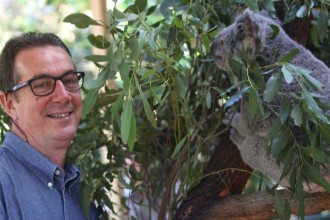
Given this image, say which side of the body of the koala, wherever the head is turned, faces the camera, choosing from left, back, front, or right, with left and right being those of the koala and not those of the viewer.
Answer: left

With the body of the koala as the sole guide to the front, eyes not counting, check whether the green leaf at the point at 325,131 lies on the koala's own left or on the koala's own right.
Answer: on the koala's own left

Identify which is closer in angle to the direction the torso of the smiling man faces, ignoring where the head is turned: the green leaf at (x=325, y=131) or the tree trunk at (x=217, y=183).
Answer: the green leaf

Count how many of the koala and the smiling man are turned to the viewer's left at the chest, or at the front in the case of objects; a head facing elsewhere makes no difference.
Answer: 1

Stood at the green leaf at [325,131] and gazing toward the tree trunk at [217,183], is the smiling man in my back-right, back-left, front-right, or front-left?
front-left

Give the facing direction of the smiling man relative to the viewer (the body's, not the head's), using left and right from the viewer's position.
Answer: facing the viewer and to the right of the viewer

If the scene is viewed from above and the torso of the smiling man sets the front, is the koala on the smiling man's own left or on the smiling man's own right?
on the smiling man's own left

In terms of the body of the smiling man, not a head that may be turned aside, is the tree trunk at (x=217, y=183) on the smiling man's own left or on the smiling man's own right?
on the smiling man's own left

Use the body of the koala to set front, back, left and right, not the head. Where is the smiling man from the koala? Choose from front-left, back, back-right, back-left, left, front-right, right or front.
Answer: front-left

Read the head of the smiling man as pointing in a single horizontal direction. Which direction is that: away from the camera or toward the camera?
toward the camera
